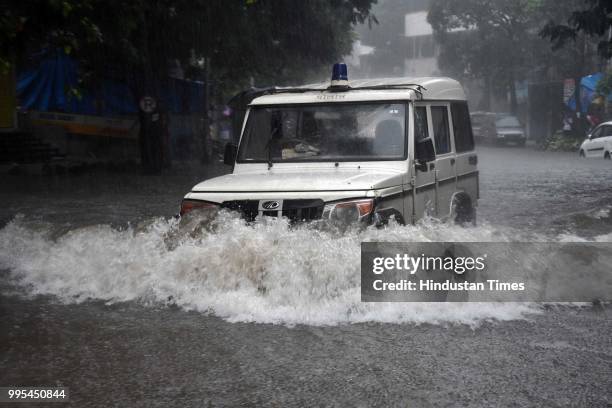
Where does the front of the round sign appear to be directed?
toward the camera

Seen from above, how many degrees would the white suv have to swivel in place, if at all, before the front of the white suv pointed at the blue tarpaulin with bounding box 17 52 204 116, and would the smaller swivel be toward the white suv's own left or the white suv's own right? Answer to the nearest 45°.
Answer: approximately 90° to the white suv's own right

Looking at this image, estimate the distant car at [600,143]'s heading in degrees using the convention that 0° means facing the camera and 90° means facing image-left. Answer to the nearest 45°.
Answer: approximately 90°

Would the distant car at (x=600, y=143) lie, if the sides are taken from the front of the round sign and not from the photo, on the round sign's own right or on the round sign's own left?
on the round sign's own left

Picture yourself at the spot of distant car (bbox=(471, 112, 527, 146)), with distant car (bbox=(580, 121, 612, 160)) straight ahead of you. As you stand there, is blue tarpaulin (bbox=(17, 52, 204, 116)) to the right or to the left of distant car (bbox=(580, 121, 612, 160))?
right

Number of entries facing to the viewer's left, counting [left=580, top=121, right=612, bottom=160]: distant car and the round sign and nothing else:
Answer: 1

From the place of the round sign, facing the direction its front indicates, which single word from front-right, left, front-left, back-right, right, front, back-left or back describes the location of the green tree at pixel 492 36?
back-left

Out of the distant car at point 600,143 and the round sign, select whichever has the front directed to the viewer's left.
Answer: the distant car

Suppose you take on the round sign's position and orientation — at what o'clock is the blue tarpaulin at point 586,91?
The blue tarpaulin is roughly at 8 o'clock from the round sign.

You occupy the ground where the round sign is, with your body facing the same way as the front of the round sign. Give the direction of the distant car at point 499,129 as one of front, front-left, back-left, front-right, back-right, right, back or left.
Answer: back-left

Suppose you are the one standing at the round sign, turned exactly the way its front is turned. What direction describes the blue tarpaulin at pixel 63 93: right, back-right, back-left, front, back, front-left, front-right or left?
back-right

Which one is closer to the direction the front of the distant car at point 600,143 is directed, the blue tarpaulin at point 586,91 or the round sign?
the round sign

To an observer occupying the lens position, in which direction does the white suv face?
facing the viewer and to the left of the viewer
